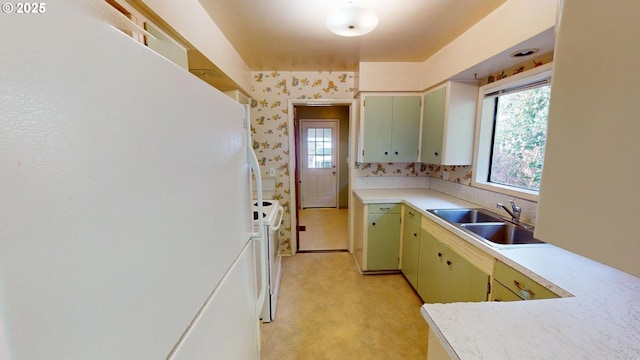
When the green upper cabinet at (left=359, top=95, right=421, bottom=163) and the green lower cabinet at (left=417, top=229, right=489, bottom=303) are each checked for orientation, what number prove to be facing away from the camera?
0

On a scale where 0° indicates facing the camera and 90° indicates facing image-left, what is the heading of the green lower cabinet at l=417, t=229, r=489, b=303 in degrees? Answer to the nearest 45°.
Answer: approximately 45°

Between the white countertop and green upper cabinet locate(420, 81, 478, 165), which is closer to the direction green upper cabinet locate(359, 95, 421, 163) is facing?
the white countertop

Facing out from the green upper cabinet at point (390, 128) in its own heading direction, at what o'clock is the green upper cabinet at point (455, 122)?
the green upper cabinet at point (455, 122) is roughly at 10 o'clock from the green upper cabinet at point (390, 128).

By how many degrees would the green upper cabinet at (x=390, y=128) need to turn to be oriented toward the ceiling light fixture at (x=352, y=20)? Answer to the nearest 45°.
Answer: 0° — it already faces it

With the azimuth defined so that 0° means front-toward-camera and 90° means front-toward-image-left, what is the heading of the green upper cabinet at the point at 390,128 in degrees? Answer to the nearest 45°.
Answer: approximately 0°

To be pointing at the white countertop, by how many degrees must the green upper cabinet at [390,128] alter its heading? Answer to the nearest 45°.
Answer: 0° — it already faces it

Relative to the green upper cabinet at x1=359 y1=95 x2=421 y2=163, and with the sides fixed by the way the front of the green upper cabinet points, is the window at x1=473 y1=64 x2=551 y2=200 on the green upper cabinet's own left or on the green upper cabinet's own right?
on the green upper cabinet's own left
